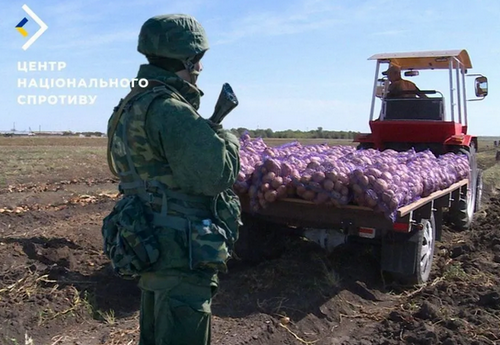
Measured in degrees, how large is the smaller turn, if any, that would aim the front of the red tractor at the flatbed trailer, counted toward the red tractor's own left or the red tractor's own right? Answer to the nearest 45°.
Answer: approximately 180°

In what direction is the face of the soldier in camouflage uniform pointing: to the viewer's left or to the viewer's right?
to the viewer's right

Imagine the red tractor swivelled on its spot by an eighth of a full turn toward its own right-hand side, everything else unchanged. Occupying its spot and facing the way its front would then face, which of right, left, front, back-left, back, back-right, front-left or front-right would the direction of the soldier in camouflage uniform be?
back-right

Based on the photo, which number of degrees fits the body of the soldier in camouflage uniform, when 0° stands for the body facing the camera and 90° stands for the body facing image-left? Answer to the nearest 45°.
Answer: approximately 225°

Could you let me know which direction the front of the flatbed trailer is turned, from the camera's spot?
facing away from the viewer and to the right of the viewer
